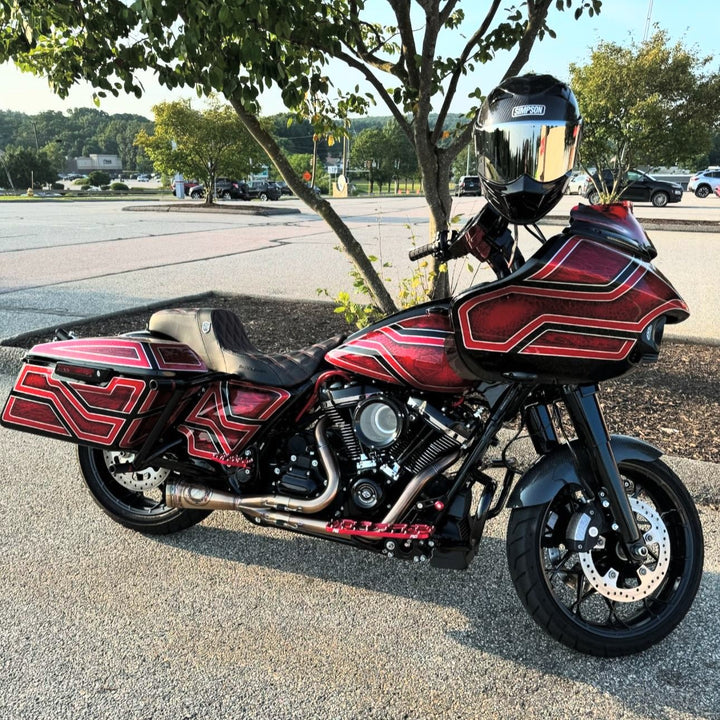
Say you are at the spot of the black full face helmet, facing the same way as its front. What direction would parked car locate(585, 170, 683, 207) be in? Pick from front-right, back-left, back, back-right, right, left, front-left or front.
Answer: back

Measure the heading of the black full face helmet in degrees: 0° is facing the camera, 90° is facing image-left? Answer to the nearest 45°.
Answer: approximately 0°

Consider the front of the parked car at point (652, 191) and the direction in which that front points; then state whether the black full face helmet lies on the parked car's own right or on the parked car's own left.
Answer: on the parked car's own right

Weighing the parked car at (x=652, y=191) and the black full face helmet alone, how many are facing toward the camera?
1

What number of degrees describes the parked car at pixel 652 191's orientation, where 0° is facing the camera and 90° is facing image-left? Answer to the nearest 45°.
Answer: approximately 270°

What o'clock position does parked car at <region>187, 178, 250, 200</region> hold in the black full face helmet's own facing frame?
The parked car is roughly at 5 o'clock from the black full face helmet.

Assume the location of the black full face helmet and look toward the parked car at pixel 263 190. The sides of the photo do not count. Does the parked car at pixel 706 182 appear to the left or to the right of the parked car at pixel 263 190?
right

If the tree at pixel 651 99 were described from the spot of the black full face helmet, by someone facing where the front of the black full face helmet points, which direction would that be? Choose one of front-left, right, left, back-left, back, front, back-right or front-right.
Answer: back

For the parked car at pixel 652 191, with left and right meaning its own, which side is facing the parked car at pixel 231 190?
back

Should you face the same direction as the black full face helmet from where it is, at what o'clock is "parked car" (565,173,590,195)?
The parked car is roughly at 6 o'clock from the black full face helmet.
